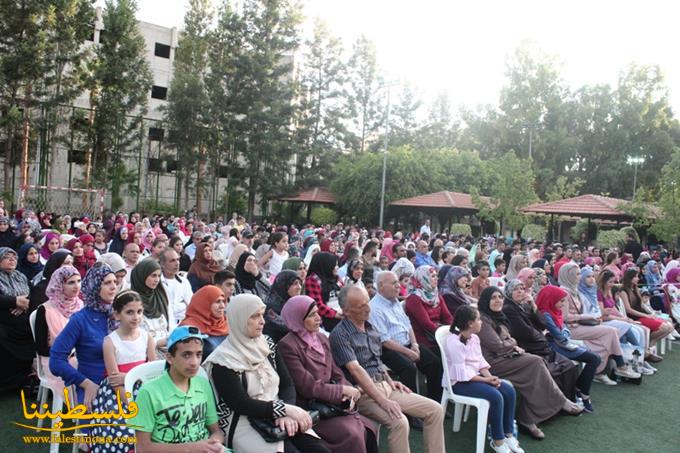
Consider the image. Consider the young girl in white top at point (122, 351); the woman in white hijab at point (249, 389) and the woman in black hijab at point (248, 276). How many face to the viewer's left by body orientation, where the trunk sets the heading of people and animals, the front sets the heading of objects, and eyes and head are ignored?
0

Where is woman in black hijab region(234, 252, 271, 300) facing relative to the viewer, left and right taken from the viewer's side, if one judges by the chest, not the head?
facing the viewer and to the right of the viewer

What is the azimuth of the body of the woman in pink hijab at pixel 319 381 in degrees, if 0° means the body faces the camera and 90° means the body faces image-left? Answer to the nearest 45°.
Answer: approximately 315°

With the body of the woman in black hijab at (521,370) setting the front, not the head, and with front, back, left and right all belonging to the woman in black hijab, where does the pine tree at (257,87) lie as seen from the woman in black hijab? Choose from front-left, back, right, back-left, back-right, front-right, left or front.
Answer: back

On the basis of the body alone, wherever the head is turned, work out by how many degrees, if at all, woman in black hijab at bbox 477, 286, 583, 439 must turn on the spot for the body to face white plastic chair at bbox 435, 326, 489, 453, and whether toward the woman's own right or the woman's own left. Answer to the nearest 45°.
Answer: approximately 90° to the woman's own right

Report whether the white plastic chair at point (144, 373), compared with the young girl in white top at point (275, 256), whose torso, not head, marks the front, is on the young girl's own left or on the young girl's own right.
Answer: on the young girl's own right

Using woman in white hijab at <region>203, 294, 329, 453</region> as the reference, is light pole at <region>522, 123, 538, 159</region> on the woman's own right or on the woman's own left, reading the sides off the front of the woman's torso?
on the woman's own left

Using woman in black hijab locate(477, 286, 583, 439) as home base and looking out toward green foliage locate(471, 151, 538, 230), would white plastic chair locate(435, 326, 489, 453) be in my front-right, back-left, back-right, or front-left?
back-left

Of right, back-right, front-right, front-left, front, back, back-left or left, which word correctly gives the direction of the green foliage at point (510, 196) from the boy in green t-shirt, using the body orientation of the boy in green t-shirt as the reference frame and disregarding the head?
left

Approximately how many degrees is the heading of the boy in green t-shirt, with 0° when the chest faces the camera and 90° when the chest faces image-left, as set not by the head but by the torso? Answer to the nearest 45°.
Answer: approximately 315°

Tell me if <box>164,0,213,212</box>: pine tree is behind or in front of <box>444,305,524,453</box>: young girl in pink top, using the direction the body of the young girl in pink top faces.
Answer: behind

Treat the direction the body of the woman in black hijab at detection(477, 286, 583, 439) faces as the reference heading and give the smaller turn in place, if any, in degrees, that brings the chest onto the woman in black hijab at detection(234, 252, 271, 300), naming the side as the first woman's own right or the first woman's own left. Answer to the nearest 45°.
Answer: approximately 135° to the first woman's own right

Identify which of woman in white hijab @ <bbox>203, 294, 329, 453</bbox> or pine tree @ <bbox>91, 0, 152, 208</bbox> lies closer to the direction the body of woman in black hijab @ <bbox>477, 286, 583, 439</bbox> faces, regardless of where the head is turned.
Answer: the woman in white hijab
